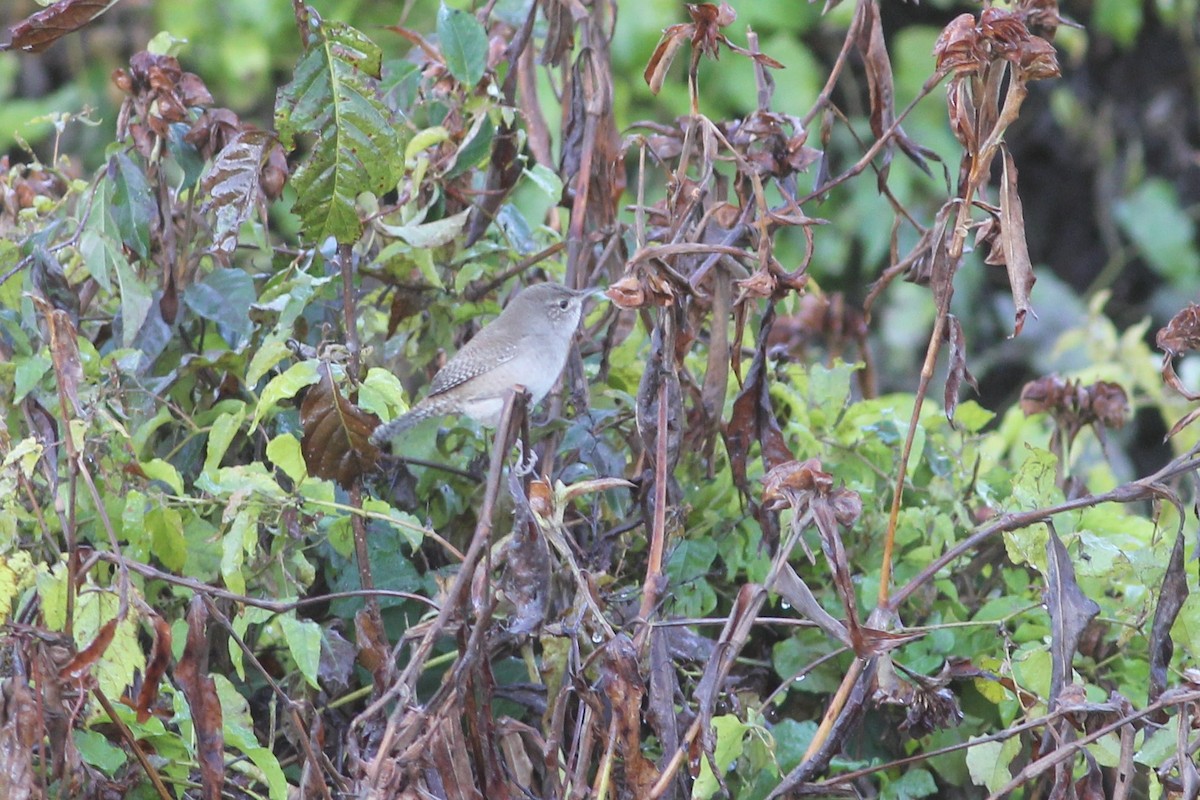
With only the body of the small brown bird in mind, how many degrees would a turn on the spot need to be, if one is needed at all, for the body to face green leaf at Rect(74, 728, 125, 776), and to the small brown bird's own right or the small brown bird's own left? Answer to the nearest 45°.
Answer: approximately 135° to the small brown bird's own right

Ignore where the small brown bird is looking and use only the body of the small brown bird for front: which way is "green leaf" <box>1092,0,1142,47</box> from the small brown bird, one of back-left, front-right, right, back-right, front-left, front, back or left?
front-left

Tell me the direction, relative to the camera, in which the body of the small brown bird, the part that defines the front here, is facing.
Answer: to the viewer's right

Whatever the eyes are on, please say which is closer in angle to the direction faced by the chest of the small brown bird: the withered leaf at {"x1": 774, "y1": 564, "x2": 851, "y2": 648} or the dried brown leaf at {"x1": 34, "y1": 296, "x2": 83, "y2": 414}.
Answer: the withered leaf

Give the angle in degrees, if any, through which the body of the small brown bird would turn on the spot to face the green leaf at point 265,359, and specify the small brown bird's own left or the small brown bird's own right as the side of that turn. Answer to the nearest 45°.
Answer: approximately 135° to the small brown bird's own right

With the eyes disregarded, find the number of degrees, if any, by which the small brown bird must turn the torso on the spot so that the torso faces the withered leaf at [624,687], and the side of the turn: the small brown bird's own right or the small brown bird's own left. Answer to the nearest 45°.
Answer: approximately 90° to the small brown bird's own right

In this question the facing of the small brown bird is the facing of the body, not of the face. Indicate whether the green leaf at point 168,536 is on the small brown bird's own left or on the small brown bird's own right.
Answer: on the small brown bird's own right

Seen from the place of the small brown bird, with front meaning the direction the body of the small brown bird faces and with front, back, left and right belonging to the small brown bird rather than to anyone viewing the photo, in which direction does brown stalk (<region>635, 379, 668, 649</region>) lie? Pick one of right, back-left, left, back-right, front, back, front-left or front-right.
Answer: front
